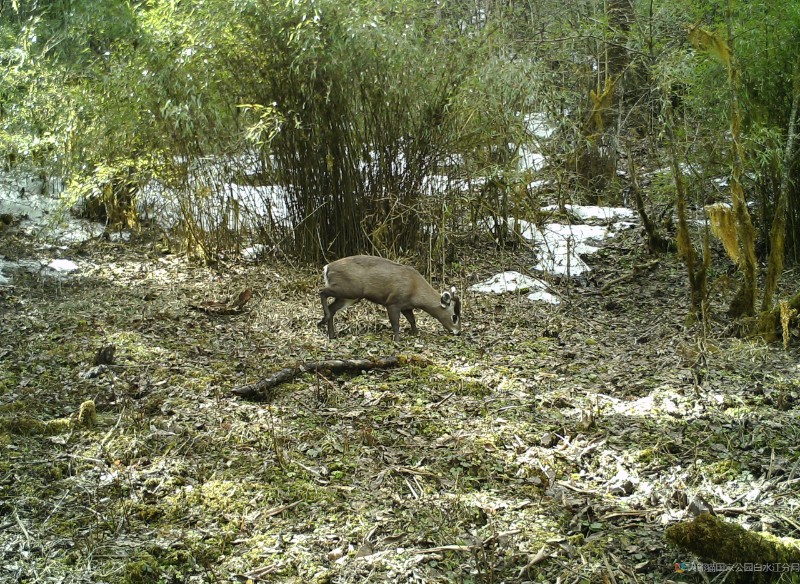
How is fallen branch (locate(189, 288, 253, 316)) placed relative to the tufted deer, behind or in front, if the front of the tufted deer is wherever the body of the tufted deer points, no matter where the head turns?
behind

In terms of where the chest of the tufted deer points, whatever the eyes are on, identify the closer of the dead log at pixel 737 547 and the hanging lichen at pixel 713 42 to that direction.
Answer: the hanging lichen

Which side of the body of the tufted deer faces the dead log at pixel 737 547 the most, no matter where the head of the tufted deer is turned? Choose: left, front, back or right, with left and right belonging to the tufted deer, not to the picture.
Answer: right

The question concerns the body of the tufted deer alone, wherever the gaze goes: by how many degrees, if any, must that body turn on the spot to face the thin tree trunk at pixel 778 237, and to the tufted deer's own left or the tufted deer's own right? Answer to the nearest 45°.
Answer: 0° — it already faces it

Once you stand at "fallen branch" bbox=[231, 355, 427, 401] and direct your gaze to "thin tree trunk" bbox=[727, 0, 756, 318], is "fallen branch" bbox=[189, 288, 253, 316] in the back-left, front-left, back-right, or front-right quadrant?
back-left

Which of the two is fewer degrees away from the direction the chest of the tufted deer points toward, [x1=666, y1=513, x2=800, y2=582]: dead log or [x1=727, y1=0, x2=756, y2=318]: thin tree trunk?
the thin tree trunk

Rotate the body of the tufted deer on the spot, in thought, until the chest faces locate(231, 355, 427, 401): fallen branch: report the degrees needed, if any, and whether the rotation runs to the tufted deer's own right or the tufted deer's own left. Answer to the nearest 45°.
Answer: approximately 90° to the tufted deer's own right

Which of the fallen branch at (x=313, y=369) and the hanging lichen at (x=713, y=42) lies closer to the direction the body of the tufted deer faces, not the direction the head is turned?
the hanging lichen

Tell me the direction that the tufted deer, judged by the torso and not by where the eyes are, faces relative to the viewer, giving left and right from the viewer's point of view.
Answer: facing to the right of the viewer

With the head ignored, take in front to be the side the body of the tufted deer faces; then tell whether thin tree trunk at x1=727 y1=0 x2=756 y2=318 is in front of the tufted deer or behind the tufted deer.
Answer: in front
